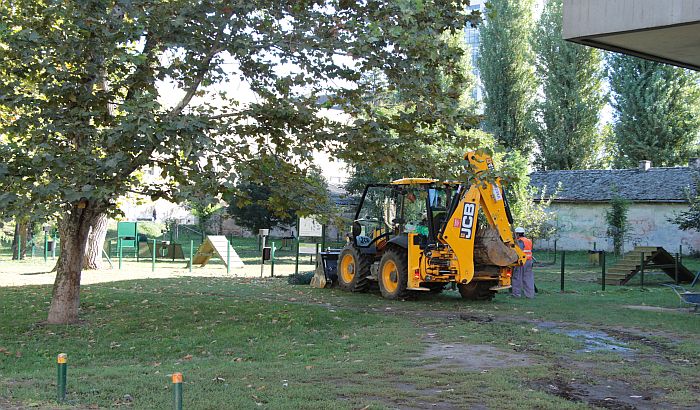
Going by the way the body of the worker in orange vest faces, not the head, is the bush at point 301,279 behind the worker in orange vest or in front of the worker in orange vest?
in front

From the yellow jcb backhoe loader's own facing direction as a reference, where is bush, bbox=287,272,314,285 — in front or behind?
in front

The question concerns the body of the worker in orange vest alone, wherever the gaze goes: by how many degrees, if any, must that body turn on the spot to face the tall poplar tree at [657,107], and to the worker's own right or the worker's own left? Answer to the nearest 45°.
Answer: approximately 90° to the worker's own right

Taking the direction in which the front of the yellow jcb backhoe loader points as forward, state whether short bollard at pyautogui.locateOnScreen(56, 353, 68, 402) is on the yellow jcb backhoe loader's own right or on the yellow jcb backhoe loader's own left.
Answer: on the yellow jcb backhoe loader's own left

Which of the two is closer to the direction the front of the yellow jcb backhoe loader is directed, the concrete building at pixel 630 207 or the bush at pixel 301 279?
the bush

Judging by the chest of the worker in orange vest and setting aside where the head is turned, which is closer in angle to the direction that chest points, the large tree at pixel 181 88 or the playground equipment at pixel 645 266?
the large tree

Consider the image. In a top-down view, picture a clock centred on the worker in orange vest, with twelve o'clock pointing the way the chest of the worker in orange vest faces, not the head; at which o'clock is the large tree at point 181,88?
The large tree is roughly at 10 o'clock from the worker in orange vest.

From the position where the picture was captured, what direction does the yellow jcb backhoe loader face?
facing away from the viewer and to the left of the viewer

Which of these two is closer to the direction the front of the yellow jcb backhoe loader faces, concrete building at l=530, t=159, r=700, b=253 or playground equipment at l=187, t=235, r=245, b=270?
the playground equipment

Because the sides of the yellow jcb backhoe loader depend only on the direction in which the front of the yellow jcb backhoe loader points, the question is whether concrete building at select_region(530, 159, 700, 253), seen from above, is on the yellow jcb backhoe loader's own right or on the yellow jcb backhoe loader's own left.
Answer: on the yellow jcb backhoe loader's own right

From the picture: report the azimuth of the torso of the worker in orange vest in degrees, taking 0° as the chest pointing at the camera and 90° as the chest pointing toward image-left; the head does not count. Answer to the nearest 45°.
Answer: approximately 90°
